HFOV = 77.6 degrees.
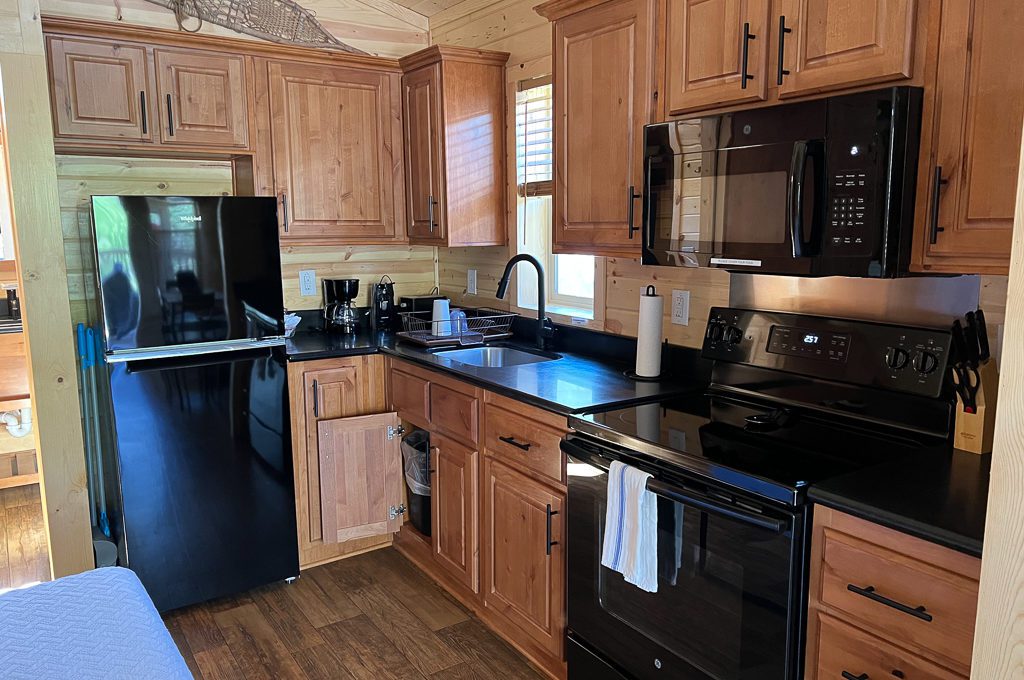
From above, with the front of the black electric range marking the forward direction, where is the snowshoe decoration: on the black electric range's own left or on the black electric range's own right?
on the black electric range's own right

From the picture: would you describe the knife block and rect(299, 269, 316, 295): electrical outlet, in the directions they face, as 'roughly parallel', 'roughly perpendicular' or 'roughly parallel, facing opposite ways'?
roughly perpendicular

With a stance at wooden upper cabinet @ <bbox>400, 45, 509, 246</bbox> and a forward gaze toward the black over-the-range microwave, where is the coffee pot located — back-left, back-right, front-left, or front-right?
back-right

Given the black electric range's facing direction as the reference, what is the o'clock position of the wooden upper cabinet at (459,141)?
The wooden upper cabinet is roughly at 3 o'clock from the black electric range.

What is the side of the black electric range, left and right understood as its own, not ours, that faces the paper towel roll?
right

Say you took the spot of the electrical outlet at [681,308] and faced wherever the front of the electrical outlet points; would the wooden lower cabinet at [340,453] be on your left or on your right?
on your right

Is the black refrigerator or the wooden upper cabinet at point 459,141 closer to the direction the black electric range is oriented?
the black refrigerator

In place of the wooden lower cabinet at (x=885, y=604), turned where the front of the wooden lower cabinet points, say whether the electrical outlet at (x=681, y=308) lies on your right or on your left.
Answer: on your right

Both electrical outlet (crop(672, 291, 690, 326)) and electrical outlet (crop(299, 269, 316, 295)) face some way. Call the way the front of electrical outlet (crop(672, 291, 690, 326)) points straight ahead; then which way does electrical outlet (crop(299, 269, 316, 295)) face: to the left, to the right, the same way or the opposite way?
to the left

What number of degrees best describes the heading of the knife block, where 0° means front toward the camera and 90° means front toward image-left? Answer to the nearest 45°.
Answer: approximately 45°

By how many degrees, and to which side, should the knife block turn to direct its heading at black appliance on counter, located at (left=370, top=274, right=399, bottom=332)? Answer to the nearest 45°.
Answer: approximately 45° to its right

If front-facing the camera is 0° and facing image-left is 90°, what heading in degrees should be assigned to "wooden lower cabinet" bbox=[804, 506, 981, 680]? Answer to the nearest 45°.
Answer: approximately 45°
